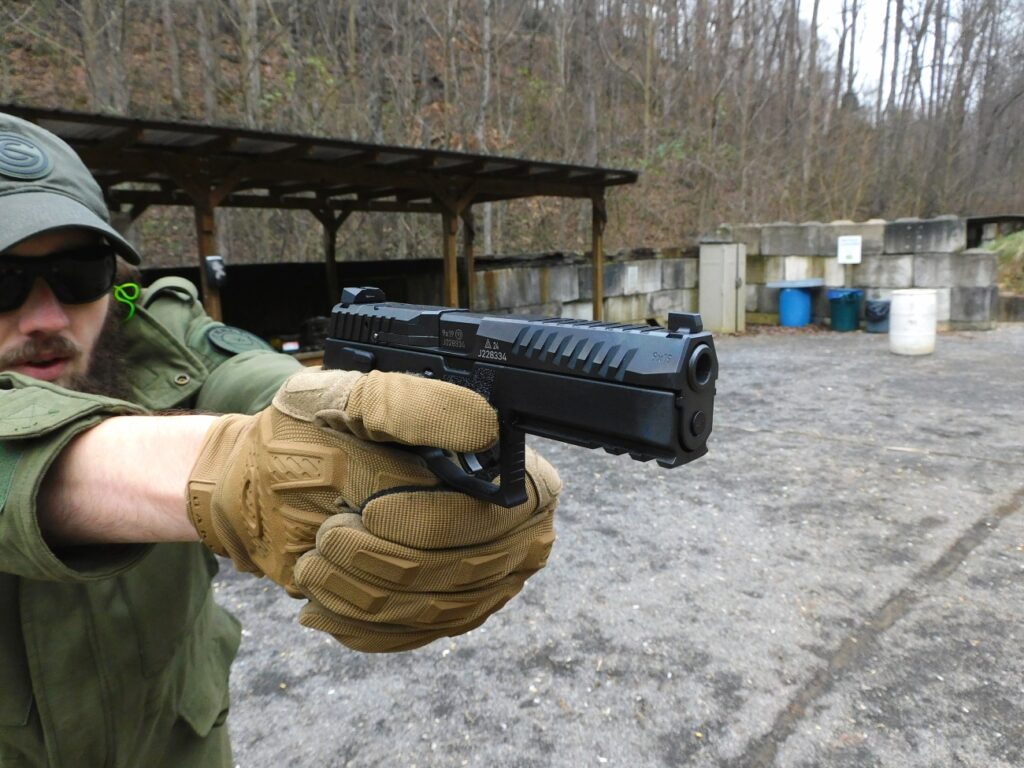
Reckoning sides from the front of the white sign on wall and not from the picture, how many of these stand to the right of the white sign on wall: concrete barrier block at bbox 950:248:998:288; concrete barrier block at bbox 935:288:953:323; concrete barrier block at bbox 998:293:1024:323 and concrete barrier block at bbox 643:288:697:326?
1

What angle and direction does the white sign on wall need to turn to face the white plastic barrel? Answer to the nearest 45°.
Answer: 0° — it already faces it

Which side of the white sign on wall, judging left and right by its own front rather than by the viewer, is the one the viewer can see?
front

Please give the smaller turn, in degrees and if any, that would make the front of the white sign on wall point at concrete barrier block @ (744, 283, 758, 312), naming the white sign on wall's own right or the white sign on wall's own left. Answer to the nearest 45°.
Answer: approximately 90° to the white sign on wall's own right

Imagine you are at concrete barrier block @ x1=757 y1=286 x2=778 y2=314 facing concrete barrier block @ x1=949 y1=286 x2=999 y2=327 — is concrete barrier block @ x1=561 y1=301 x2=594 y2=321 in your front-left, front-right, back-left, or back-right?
back-right

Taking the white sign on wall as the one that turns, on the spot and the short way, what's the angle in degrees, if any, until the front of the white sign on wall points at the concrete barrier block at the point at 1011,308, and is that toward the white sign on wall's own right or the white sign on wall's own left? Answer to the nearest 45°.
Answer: approximately 135° to the white sign on wall's own left

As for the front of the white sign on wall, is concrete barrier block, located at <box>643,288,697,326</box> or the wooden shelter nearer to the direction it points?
the wooden shelter

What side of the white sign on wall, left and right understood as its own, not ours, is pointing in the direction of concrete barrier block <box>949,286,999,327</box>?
left

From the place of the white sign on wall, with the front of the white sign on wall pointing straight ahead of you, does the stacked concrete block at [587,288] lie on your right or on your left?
on your right

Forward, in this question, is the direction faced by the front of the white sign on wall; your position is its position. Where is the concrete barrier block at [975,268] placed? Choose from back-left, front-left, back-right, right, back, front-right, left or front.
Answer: left

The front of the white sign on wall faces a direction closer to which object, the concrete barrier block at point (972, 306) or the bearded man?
the bearded man

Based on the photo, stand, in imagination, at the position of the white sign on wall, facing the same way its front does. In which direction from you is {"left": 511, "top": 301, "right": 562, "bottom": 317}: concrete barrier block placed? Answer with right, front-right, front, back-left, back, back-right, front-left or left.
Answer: front-right

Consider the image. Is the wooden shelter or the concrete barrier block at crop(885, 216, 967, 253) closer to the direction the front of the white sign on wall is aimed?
the wooden shelter

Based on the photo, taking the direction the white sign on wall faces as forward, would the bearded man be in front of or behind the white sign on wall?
in front

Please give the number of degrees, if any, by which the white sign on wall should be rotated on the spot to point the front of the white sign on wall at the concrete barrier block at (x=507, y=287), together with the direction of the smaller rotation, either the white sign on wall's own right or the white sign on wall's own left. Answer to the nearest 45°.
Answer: approximately 45° to the white sign on wall's own right

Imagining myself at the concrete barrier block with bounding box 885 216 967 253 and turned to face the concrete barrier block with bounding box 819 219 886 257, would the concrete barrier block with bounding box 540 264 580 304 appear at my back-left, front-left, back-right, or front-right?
front-left

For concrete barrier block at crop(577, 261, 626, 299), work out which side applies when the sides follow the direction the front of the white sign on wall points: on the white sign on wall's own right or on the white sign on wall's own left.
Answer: on the white sign on wall's own right

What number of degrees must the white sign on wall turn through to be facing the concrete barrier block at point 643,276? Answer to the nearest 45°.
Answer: approximately 90° to its right

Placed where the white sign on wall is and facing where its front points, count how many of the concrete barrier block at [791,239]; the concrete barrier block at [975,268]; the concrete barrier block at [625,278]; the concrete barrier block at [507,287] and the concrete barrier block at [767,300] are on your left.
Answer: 1
